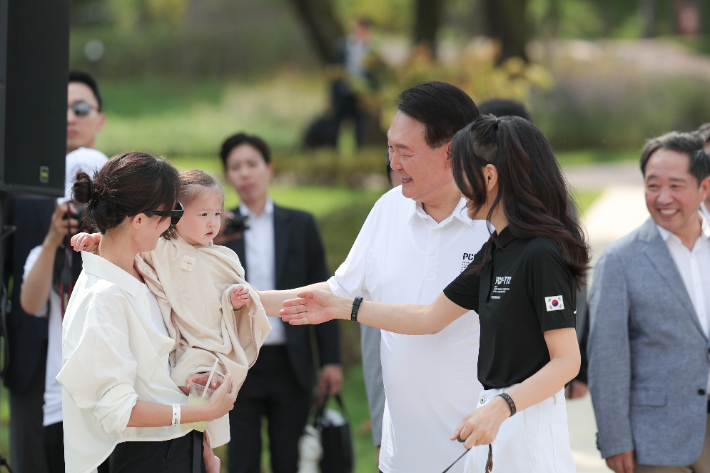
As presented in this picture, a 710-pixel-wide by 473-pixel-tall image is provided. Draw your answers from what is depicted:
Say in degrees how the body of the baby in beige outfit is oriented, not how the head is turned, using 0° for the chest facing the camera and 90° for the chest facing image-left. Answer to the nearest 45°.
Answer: approximately 315°

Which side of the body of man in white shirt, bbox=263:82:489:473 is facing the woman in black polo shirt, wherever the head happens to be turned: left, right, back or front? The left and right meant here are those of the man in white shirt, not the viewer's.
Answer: left

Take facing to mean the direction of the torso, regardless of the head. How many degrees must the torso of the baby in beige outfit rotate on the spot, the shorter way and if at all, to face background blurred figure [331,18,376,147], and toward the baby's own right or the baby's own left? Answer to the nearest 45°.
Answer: approximately 135° to the baby's own left

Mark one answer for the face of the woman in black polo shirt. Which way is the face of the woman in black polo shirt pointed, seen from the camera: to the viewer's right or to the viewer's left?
to the viewer's left

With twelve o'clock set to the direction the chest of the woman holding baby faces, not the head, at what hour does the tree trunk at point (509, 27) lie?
The tree trunk is roughly at 10 o'clock from the woman holding baby.

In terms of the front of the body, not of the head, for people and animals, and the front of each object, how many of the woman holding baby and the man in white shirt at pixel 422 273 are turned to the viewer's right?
1

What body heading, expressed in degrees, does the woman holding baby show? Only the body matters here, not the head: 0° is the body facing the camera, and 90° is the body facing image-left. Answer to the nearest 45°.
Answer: approximately 270°
